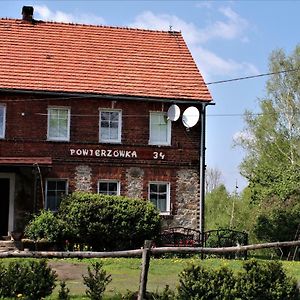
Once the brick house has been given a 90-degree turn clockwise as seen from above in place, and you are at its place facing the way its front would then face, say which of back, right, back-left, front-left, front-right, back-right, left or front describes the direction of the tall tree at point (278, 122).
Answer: back-right

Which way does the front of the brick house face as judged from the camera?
facing the viewer

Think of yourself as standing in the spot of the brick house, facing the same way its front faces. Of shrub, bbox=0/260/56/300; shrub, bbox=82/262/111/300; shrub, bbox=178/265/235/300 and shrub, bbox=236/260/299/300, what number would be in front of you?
4

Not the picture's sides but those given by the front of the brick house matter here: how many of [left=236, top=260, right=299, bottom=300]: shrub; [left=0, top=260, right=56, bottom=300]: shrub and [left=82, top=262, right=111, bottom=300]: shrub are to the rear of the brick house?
0

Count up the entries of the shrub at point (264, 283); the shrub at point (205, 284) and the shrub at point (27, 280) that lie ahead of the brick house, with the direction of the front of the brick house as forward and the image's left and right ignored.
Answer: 3

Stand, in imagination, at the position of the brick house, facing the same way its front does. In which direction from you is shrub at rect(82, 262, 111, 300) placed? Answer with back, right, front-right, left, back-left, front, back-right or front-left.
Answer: front

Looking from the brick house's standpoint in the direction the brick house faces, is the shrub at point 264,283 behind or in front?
in front

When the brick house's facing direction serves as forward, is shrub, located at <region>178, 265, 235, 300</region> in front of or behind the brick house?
in front

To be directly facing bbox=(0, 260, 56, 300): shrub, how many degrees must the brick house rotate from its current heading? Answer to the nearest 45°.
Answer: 0° — it already faces it

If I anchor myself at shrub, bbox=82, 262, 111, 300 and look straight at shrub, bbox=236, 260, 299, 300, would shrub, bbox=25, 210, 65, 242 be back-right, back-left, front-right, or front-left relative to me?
back-left
